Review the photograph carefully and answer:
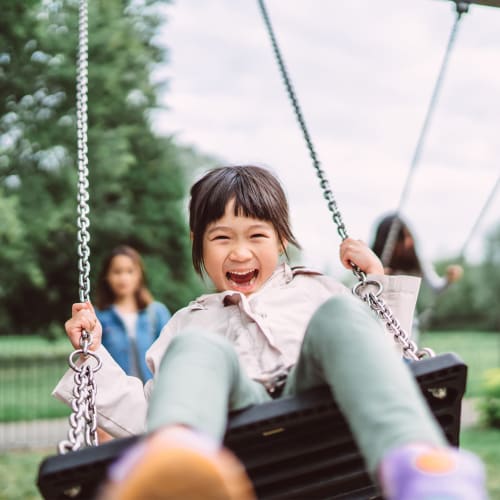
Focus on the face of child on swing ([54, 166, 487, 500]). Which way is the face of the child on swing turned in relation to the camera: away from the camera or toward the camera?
toward the camera

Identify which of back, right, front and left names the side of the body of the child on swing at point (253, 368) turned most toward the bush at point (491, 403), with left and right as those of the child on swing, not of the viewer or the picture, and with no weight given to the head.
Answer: back

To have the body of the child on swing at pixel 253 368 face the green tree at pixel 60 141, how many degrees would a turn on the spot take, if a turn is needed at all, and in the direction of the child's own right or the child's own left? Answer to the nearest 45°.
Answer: approximately 180°

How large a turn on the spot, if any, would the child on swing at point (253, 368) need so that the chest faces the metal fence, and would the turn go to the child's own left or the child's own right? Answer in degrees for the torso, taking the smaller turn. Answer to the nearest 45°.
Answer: approximately 180°

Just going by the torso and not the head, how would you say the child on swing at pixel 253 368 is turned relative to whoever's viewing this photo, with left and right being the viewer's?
facing the viewer
